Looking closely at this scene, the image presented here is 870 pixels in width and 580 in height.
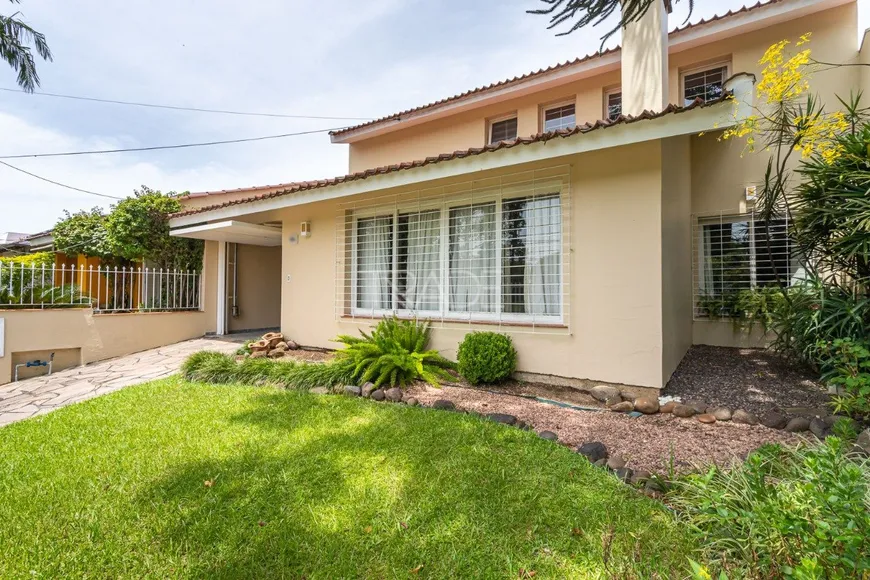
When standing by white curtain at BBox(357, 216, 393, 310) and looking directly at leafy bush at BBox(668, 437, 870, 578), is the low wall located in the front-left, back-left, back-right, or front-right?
back-right

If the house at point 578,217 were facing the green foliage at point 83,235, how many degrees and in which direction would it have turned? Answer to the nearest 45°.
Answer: approximately 45° to its right

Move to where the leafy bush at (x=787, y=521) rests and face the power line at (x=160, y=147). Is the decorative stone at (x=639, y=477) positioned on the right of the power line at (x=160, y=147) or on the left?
right

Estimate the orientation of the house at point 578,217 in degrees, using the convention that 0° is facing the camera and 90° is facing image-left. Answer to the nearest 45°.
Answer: approximately 45°

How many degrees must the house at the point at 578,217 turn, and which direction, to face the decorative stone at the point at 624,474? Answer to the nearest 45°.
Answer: approximately 45° to its left
